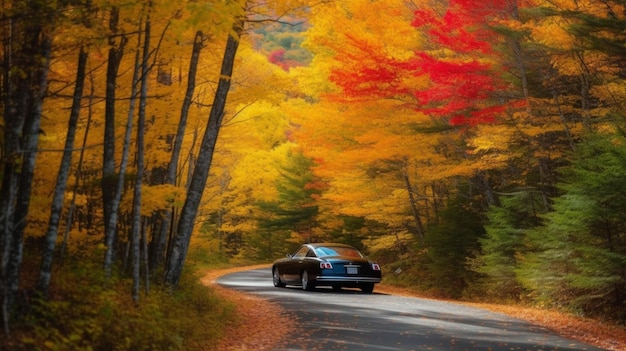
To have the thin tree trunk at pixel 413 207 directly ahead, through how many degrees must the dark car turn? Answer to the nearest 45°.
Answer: approximately 90° to its right

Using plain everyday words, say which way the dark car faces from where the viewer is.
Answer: facing away from the viewer and to the left of the viewer

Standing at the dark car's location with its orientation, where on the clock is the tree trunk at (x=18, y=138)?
The tree trunk is roughly at 8 o'clock from the dark car.

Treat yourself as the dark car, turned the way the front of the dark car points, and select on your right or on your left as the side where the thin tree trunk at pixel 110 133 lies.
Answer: on your left

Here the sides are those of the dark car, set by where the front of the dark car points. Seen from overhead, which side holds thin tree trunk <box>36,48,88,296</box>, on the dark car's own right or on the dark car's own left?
on the dark car's own left

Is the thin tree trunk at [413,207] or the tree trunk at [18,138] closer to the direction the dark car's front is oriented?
the thin tree trunk
